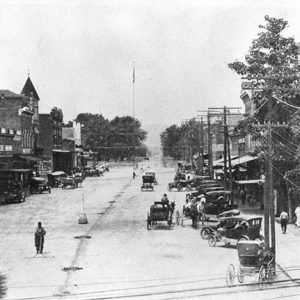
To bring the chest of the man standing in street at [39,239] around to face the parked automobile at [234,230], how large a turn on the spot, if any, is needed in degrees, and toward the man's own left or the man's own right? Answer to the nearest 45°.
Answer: approximately 90° to the man's own left

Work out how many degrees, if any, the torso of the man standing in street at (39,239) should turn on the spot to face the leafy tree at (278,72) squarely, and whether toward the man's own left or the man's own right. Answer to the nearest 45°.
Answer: approximately 90° to the man's own left

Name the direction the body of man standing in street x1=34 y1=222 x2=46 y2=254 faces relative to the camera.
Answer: toward the camera

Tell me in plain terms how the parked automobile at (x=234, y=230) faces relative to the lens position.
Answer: facing the viewer and to the left of the viewer

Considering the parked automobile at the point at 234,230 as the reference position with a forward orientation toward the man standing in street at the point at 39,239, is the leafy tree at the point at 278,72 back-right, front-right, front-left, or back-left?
back-right

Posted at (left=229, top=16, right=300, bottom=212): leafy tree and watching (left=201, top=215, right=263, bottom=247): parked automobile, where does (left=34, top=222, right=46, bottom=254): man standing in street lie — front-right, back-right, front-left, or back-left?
front-right

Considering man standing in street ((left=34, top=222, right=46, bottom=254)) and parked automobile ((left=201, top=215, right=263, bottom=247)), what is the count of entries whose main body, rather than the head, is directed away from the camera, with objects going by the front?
0
